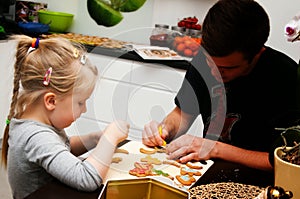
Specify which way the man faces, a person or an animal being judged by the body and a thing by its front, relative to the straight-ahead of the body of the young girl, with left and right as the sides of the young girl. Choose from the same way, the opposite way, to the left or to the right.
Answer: the opposite way

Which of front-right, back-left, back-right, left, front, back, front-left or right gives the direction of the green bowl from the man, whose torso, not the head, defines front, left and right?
right

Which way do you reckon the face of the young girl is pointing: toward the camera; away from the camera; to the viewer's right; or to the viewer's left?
to the viewer's right

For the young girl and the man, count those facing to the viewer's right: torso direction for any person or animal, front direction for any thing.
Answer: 1

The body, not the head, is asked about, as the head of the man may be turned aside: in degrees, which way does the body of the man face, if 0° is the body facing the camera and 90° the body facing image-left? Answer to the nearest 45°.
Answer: approximately 45°

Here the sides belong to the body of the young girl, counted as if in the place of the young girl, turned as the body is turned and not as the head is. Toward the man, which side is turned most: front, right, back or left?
front

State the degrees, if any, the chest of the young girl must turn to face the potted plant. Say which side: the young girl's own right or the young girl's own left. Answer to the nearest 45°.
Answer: approximately 45° to the young girl's own right

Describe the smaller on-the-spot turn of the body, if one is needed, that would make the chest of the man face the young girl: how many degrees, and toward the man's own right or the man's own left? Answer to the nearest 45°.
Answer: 0° — they already face them

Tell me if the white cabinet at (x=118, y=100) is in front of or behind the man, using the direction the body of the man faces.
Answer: in front

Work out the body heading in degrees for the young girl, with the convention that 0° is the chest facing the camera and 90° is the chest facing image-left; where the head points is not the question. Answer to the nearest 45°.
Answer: approximately 270°
